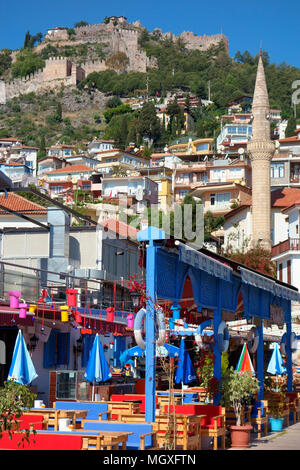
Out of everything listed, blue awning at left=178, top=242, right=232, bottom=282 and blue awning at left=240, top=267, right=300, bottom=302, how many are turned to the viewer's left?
0

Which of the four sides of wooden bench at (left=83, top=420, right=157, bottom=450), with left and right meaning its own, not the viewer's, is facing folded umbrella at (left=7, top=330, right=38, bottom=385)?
right

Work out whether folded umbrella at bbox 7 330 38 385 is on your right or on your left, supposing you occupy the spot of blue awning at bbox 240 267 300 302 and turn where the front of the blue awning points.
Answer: on your right
